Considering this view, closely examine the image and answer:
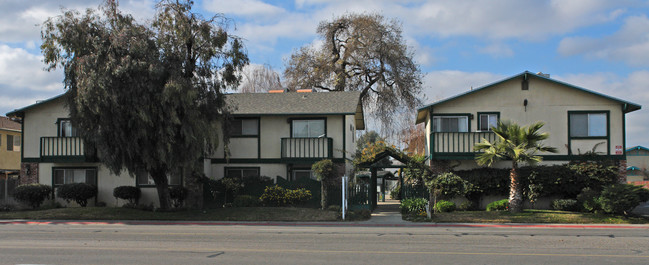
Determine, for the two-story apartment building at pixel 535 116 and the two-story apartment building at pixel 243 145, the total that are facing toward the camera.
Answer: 2

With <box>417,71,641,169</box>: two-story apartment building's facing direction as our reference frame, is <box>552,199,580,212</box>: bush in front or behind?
in front

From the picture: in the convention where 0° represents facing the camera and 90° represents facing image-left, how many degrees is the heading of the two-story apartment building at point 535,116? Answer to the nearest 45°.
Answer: approximately 0°

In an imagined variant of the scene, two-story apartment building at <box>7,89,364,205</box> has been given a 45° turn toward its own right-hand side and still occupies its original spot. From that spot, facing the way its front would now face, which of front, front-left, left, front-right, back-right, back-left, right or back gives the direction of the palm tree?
left

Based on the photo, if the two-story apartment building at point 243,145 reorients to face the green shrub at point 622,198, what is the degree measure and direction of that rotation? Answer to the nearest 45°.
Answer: approximately 45° to its left

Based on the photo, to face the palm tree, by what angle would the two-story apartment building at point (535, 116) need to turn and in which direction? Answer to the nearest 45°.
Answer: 0° — it already faces it

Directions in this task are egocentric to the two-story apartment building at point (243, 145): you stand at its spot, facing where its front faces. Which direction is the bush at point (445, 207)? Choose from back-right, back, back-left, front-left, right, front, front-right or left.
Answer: front-left

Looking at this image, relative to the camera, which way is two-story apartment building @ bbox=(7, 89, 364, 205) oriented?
toward the camera

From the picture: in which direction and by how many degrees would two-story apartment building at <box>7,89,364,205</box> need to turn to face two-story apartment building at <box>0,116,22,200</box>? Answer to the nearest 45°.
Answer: approximately 135° to its right

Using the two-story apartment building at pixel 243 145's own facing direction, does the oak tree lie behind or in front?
behind
